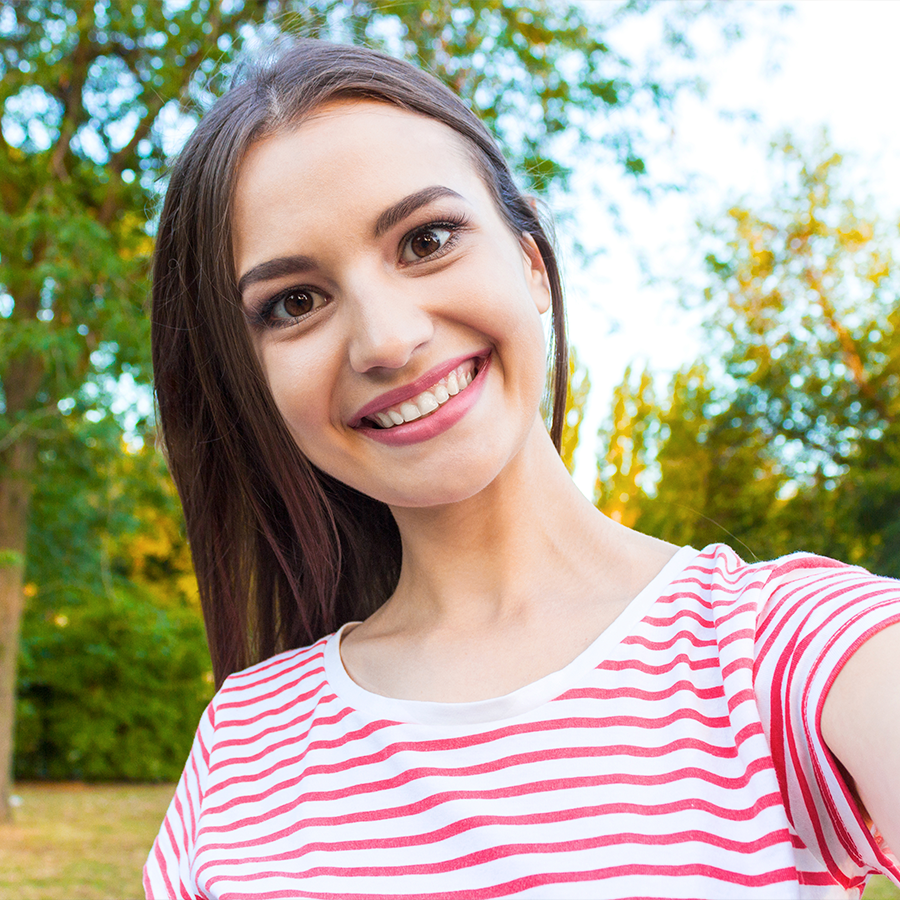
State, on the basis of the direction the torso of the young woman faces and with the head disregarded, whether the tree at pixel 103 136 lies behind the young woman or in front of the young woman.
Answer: behind

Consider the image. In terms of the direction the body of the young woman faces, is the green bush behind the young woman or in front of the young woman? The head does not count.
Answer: behind

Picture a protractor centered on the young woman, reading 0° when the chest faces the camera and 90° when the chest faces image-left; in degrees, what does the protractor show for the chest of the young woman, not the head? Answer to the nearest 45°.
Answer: approximately 0°

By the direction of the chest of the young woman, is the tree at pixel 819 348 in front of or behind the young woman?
behind
